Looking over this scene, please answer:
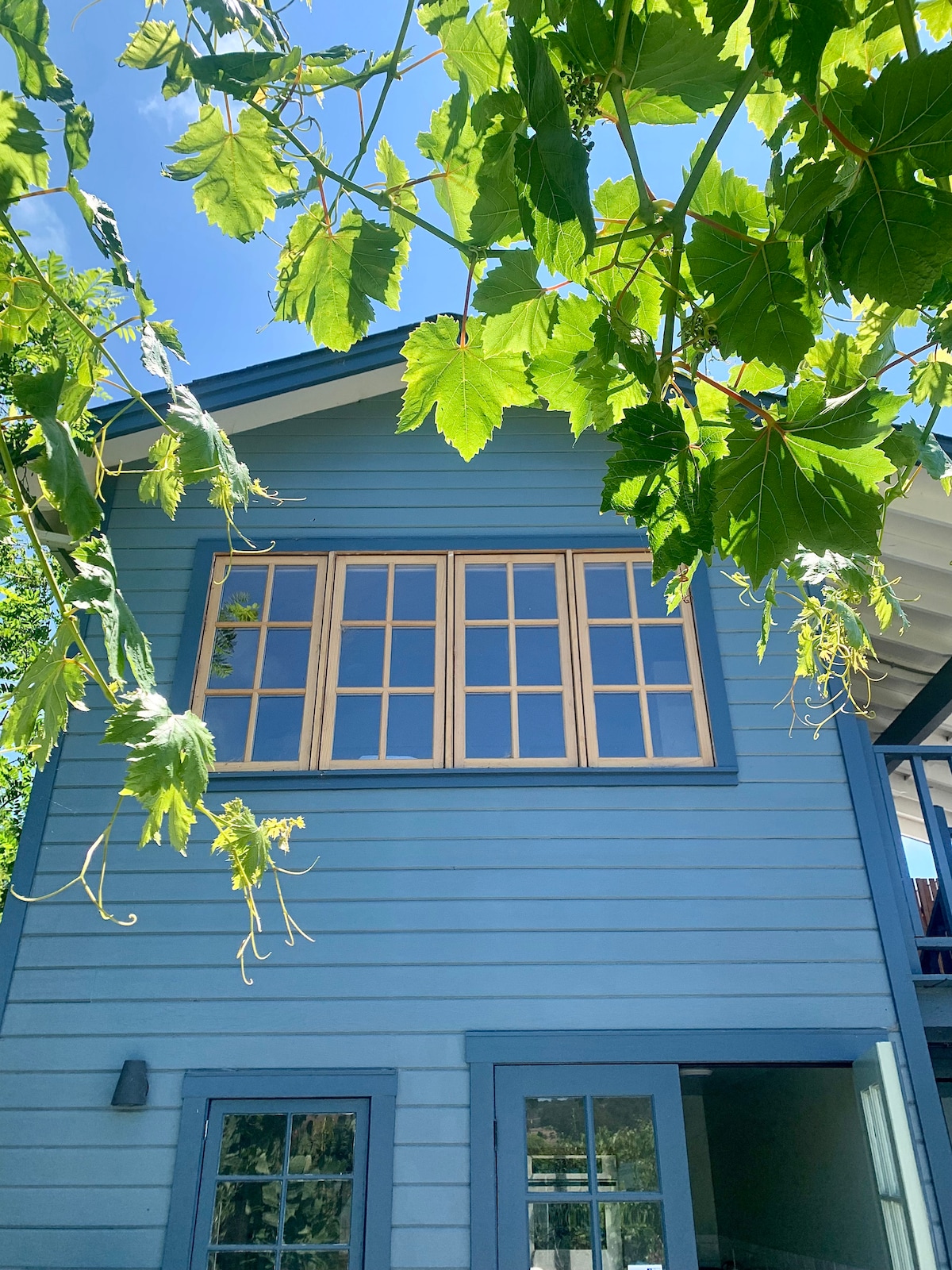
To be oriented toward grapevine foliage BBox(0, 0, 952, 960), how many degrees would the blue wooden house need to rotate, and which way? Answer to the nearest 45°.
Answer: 0° — it already faces it

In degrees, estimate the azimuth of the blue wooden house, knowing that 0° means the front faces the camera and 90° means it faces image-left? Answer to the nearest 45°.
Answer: approximately 0°
